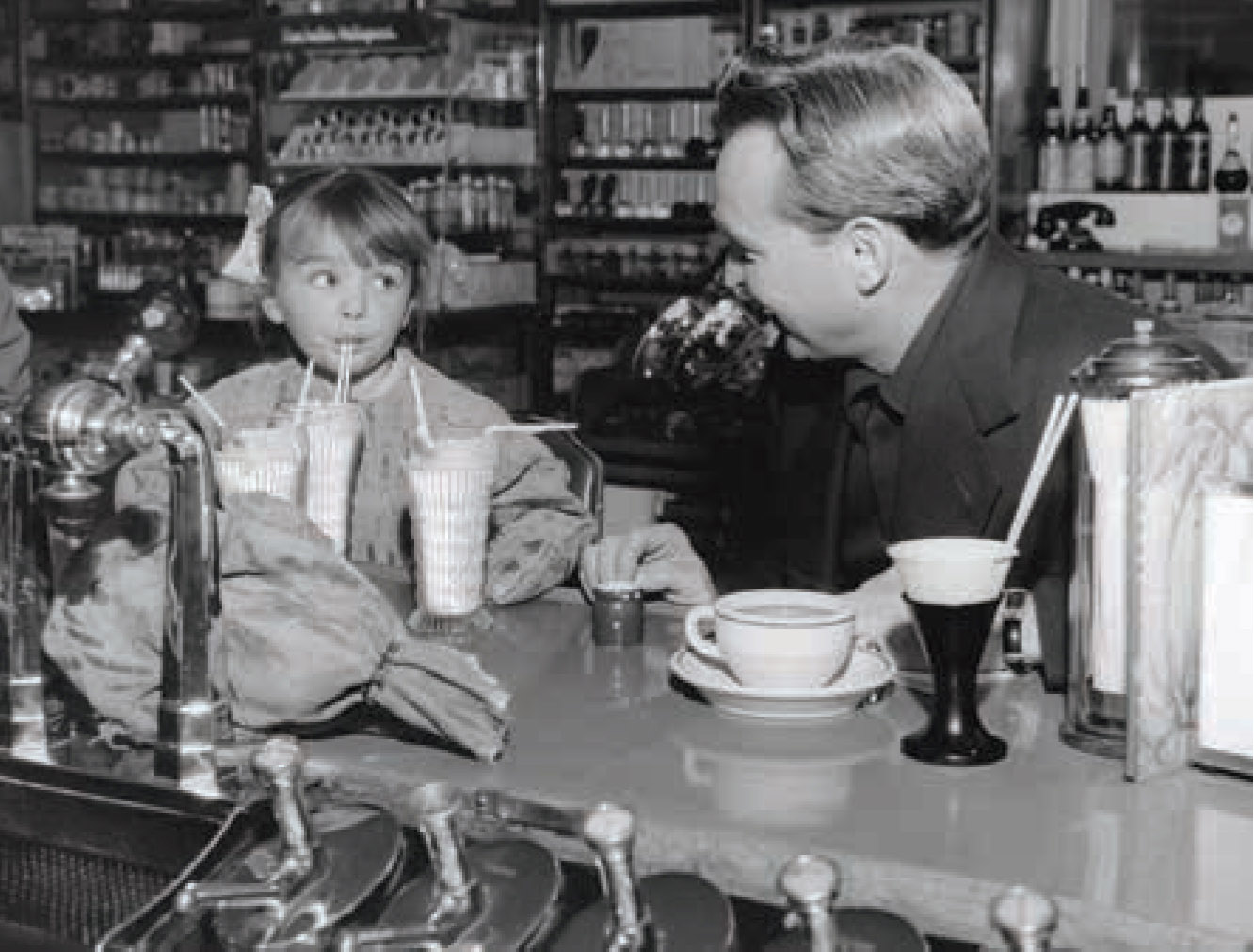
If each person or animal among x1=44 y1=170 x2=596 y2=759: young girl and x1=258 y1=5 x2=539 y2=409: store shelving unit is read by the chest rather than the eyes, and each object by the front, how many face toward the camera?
2

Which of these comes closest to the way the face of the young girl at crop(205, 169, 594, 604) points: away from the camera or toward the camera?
toward the camera

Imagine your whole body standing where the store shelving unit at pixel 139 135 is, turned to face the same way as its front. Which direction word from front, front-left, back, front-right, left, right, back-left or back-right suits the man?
front

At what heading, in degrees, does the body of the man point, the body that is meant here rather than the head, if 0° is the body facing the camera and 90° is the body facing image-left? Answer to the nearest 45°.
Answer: approximately 45°

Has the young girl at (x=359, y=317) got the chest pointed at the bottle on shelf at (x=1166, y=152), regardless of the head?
no

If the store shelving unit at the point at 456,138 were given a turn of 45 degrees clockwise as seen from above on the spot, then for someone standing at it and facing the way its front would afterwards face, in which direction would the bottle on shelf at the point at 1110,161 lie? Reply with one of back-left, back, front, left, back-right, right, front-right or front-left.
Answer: left

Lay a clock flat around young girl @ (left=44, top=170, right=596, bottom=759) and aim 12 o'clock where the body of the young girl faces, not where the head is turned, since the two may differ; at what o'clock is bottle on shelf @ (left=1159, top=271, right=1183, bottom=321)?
The bottle on shelf is roughly at 7 o'clock from the young girl.

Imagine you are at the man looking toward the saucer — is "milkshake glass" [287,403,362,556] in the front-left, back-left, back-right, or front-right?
front-right

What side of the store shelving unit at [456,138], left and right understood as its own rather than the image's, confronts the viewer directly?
front

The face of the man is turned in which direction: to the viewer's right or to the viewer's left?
to the viewer's left

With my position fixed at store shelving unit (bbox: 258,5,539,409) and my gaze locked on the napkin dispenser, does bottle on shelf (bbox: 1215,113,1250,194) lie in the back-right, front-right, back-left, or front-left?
front-left

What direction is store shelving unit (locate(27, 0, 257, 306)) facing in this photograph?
toward the camera

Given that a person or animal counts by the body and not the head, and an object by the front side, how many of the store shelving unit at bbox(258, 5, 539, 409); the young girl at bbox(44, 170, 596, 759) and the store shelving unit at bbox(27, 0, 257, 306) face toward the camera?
3
